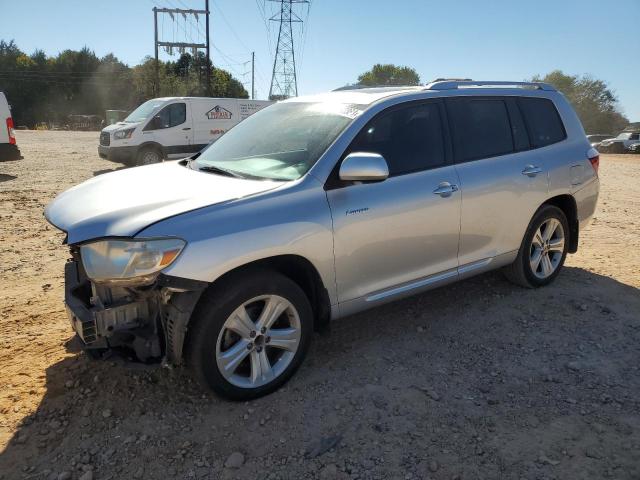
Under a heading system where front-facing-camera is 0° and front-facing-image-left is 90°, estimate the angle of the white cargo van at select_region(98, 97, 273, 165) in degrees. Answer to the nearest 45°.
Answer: approximately 45°

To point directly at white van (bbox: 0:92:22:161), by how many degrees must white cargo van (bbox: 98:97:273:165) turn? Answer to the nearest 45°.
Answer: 0° — it already faces it

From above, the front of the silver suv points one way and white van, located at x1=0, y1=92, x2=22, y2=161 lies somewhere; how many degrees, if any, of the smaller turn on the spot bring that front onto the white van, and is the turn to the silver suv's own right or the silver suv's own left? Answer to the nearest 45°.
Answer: approximately 90° to the silver suv's own right

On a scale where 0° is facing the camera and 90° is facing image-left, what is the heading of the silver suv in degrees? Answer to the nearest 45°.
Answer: approximately 45°

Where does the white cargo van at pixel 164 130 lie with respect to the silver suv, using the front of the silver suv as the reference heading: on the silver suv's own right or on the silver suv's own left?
on the silver suv's own right
